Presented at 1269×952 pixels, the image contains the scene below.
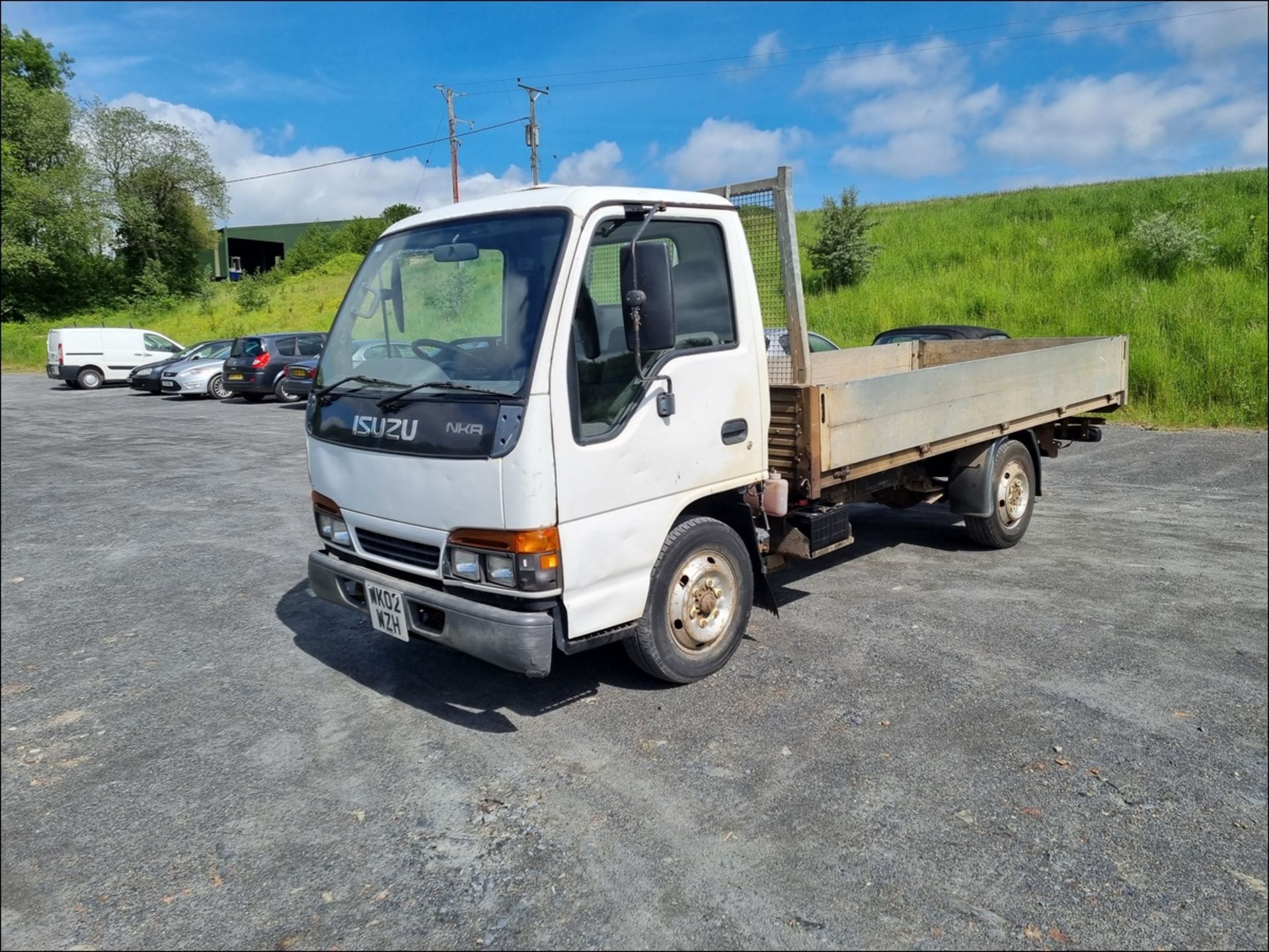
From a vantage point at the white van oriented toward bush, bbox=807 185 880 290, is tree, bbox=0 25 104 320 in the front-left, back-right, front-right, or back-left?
back-left

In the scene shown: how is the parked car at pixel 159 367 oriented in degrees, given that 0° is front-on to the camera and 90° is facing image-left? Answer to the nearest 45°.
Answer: approximately 45°

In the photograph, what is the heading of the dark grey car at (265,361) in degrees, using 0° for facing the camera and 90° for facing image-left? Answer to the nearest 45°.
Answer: approximately 225°

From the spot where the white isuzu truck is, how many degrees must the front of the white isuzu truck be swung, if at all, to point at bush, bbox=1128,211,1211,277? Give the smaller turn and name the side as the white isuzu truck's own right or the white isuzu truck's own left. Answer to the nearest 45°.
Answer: approximately 180°

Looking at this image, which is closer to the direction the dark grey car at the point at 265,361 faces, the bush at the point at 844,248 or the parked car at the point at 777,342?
the bush

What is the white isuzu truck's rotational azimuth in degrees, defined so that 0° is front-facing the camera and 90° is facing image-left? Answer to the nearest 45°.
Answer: approximately 45°

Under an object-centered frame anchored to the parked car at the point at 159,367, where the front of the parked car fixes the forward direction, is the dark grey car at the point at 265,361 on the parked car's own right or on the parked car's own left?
on the parked car's own left
